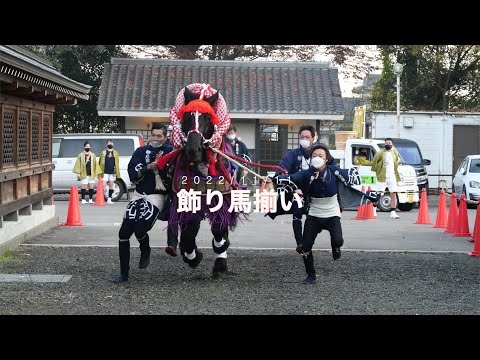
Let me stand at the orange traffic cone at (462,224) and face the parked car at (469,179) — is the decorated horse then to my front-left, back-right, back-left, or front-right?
back-left

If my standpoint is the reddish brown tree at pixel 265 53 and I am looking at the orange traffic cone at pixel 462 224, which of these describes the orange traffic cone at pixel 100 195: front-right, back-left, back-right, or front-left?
front-right

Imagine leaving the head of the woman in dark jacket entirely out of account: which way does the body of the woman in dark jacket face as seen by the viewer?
toward the camera

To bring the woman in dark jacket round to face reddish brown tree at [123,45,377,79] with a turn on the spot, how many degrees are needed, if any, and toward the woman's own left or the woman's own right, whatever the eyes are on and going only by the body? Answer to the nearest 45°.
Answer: approximately 180°

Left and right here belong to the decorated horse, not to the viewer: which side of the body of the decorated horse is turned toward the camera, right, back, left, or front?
front

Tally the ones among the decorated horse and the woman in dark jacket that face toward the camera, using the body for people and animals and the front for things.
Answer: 2

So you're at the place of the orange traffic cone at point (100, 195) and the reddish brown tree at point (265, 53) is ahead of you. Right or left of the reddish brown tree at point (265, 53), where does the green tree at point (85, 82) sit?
left

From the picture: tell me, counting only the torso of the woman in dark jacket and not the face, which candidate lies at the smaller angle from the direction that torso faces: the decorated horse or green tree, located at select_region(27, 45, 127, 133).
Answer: the decorated horse

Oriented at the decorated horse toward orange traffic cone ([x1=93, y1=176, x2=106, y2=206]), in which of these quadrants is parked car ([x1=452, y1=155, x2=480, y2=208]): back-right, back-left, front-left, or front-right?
front-right

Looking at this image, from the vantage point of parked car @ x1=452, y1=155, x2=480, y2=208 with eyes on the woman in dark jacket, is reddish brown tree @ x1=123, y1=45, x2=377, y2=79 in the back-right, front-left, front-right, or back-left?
back-right
